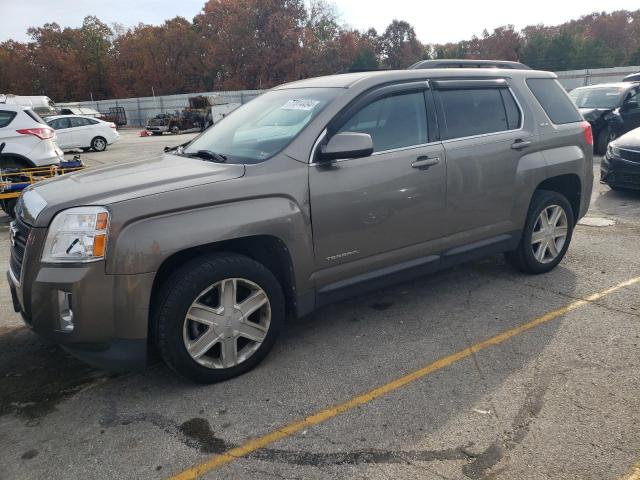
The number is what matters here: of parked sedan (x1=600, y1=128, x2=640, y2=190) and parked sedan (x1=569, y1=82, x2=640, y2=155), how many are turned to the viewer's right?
0

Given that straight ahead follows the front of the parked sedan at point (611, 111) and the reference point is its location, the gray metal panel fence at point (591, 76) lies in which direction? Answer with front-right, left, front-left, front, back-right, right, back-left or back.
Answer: back-right

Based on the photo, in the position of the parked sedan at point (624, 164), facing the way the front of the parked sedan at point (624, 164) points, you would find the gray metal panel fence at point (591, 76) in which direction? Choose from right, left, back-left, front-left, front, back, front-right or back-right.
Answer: back-right

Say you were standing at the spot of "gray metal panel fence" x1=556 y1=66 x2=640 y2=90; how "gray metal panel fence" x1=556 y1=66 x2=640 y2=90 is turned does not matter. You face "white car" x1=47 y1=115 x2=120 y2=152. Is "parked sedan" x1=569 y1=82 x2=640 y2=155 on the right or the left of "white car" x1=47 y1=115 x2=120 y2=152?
left

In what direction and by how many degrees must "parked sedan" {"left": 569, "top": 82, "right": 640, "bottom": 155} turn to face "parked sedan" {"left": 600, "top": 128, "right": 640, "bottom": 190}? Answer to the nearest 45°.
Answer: approximately 45° to its left

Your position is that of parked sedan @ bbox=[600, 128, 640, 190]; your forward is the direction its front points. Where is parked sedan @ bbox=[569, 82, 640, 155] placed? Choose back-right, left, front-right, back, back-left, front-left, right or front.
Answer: back-right

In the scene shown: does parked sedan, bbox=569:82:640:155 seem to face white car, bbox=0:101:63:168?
yes

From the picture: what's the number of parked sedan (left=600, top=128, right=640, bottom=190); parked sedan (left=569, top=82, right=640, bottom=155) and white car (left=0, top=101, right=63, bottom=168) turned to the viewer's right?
0

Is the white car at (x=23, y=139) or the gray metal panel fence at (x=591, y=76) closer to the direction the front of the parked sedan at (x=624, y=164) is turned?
the white car

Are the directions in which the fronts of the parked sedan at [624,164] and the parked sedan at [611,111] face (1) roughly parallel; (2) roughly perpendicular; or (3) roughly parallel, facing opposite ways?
roughly parallel

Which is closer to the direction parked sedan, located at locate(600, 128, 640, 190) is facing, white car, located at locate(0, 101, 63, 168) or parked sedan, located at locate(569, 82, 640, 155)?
the white car

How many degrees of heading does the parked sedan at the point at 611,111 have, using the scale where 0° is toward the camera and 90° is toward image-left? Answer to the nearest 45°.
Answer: approximately 45°

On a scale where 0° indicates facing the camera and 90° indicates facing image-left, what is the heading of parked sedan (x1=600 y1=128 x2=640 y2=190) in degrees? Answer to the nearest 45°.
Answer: approximately 45°
